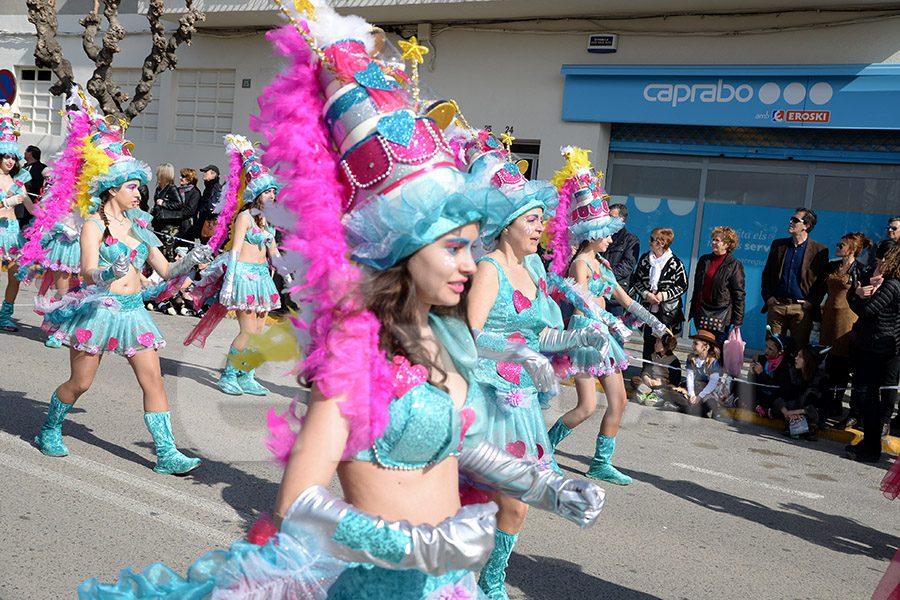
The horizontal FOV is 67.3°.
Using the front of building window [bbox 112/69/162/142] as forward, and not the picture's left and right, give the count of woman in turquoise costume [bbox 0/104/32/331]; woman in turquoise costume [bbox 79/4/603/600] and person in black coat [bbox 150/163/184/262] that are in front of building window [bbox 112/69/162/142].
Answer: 3

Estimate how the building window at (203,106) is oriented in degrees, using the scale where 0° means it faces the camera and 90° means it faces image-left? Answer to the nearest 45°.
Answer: approximately 0°

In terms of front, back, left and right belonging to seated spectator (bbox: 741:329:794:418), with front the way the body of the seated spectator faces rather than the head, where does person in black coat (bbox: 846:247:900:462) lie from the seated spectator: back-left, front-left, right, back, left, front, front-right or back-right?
left

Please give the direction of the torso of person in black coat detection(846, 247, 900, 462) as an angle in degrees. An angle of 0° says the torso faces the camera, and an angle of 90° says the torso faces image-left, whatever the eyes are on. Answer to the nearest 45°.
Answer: approximately 90°

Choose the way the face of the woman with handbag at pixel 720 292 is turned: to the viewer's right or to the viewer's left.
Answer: to the viewer's left

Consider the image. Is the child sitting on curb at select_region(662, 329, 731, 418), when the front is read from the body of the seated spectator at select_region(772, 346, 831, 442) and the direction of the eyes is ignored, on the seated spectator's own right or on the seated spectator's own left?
on the seated spectator's own right

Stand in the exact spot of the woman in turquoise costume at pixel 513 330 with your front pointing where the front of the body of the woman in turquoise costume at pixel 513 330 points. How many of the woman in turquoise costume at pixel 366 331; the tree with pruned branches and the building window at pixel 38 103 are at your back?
2

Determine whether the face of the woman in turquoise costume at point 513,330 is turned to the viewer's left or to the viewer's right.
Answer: to the viewer's right
